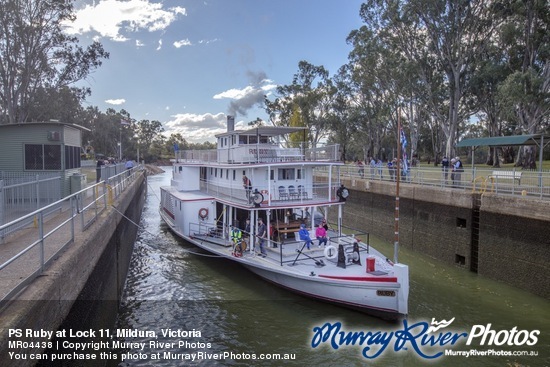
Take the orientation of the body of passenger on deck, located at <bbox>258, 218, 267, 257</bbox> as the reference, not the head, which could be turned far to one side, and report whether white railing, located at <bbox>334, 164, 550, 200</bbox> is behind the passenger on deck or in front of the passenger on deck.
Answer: behind

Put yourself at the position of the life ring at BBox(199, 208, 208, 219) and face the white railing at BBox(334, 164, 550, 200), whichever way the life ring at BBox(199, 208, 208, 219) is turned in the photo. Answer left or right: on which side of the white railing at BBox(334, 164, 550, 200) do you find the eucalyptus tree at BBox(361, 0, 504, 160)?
left

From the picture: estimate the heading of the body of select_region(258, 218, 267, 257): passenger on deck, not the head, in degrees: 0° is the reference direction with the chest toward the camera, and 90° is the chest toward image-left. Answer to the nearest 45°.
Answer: approximately 45°

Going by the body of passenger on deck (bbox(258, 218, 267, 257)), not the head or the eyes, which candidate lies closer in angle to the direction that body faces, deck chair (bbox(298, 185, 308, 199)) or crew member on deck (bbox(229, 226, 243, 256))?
the crew member on deck

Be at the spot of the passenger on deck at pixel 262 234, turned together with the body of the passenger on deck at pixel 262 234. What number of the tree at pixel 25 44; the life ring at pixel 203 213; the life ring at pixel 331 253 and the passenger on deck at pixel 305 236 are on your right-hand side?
2

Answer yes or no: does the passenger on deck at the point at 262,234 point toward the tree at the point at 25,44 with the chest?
no

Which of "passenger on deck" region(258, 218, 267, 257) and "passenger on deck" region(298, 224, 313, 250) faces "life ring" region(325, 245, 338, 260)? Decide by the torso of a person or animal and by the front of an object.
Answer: "passenger on deck" region(298, 224, 313, 250)

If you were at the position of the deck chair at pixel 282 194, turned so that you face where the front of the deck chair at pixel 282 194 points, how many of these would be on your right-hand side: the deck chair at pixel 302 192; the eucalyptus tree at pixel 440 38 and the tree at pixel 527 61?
0

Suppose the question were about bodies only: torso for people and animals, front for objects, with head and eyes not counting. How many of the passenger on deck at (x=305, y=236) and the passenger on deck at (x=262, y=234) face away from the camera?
0

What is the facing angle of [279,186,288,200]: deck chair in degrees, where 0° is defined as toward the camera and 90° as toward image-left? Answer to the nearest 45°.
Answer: approximately 315°

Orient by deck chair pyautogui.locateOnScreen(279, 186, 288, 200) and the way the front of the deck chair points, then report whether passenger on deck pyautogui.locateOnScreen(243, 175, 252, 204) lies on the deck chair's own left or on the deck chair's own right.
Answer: on the deck chair's own right

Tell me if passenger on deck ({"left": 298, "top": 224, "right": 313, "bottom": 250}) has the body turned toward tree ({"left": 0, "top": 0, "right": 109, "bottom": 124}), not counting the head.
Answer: no

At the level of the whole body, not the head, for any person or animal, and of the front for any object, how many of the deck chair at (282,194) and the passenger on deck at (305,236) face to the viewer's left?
0

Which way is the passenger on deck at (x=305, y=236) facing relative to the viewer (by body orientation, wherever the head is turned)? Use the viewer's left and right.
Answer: facing the viewer and to the right of the viewer

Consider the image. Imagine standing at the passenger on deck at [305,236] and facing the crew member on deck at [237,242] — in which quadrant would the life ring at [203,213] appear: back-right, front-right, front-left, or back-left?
front-right
